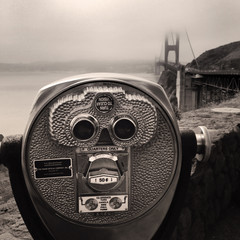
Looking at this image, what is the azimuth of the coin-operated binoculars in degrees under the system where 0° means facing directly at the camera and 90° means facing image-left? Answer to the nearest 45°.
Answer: approximately 0°

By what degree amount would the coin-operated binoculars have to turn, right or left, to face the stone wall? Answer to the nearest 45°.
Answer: approximately 135° to its left

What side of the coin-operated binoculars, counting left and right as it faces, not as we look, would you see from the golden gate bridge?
back
